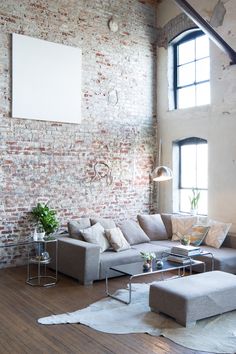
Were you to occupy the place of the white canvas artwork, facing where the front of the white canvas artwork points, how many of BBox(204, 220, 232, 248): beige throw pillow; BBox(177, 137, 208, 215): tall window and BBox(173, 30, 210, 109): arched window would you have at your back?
0

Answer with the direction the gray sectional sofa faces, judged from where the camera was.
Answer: facing the viewer and to the right of the viewer

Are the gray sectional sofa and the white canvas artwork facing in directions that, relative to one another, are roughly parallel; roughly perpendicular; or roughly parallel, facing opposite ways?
roughly parallel

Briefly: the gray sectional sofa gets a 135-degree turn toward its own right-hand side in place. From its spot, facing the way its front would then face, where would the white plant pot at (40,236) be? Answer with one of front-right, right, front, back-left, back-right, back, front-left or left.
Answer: front

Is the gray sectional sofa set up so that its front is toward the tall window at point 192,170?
no

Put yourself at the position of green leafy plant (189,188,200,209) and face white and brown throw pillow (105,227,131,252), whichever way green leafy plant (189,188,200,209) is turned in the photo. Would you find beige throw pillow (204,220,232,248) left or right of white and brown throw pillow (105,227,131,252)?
left

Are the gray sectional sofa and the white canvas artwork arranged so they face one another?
no

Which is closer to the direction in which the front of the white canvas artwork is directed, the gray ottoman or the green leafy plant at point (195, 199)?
the gray ottoman

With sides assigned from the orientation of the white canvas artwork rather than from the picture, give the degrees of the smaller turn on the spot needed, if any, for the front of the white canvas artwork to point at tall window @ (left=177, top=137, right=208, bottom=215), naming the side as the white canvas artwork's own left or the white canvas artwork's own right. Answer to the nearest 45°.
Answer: approximately 45° to the white canvas artwork's own left

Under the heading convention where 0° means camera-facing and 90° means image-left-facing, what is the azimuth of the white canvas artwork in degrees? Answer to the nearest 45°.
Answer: approximately 315°

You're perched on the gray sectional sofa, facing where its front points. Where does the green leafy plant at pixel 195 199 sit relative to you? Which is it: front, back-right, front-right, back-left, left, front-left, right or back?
left

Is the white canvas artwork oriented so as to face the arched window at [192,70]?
no

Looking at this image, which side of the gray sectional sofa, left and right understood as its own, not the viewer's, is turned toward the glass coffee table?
front

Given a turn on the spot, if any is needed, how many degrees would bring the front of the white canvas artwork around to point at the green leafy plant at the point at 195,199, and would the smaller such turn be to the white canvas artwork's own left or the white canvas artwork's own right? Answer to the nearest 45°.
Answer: approximately 45° to the white canvas artwork's own left

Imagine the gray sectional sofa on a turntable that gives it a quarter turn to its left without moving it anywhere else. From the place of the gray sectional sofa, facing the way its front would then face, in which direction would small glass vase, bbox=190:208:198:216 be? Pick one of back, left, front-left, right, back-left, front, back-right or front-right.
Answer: front

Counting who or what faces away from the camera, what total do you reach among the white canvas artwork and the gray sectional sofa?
0
